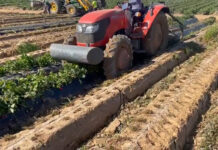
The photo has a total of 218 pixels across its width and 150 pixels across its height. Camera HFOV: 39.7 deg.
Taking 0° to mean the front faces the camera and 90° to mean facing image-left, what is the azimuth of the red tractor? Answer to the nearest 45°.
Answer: approximately 45°
